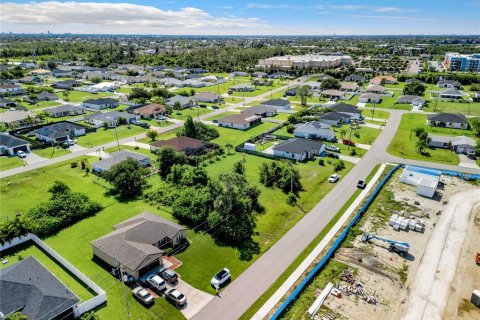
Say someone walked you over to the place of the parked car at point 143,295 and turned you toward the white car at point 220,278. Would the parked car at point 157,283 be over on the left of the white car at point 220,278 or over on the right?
left

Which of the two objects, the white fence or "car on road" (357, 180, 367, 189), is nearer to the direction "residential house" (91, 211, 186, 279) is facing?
the car on road

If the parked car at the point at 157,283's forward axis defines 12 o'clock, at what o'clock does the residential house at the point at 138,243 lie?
The residential house is roughly at 1 o'clock from the parked car.

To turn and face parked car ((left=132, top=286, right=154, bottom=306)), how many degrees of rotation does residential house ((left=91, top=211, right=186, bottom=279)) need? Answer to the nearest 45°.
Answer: approximately 45° to its right

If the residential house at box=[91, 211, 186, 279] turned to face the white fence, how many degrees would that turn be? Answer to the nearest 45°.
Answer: approximately 135° to its right

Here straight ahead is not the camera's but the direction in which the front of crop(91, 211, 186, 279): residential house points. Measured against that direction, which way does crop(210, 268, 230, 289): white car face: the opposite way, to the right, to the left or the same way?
to the right

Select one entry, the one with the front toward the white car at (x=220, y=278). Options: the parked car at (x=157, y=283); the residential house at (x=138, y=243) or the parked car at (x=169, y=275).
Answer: the residential house

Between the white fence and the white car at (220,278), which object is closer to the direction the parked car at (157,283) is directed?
the white fence

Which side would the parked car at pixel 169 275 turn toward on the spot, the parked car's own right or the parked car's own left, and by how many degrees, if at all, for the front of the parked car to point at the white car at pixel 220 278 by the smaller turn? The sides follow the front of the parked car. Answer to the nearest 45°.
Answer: approximately 135° to the parked car's own right

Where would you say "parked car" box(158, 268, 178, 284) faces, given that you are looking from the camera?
facing away from the viewer and to the left of the viewer

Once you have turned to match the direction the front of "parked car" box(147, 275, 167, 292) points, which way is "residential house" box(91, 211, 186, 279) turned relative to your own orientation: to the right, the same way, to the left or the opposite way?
the opposite way

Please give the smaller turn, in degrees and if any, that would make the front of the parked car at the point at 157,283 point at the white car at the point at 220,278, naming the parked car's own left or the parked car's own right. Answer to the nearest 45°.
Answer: approximately 135° to the parked car's own right

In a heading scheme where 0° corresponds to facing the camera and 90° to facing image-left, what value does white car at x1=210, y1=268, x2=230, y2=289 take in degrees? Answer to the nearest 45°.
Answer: approximately 45°

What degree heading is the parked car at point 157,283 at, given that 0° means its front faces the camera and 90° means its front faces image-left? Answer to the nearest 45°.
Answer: approximately 135°

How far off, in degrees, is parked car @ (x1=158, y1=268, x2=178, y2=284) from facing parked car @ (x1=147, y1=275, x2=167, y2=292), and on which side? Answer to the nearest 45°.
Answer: approximately 90° to its left
